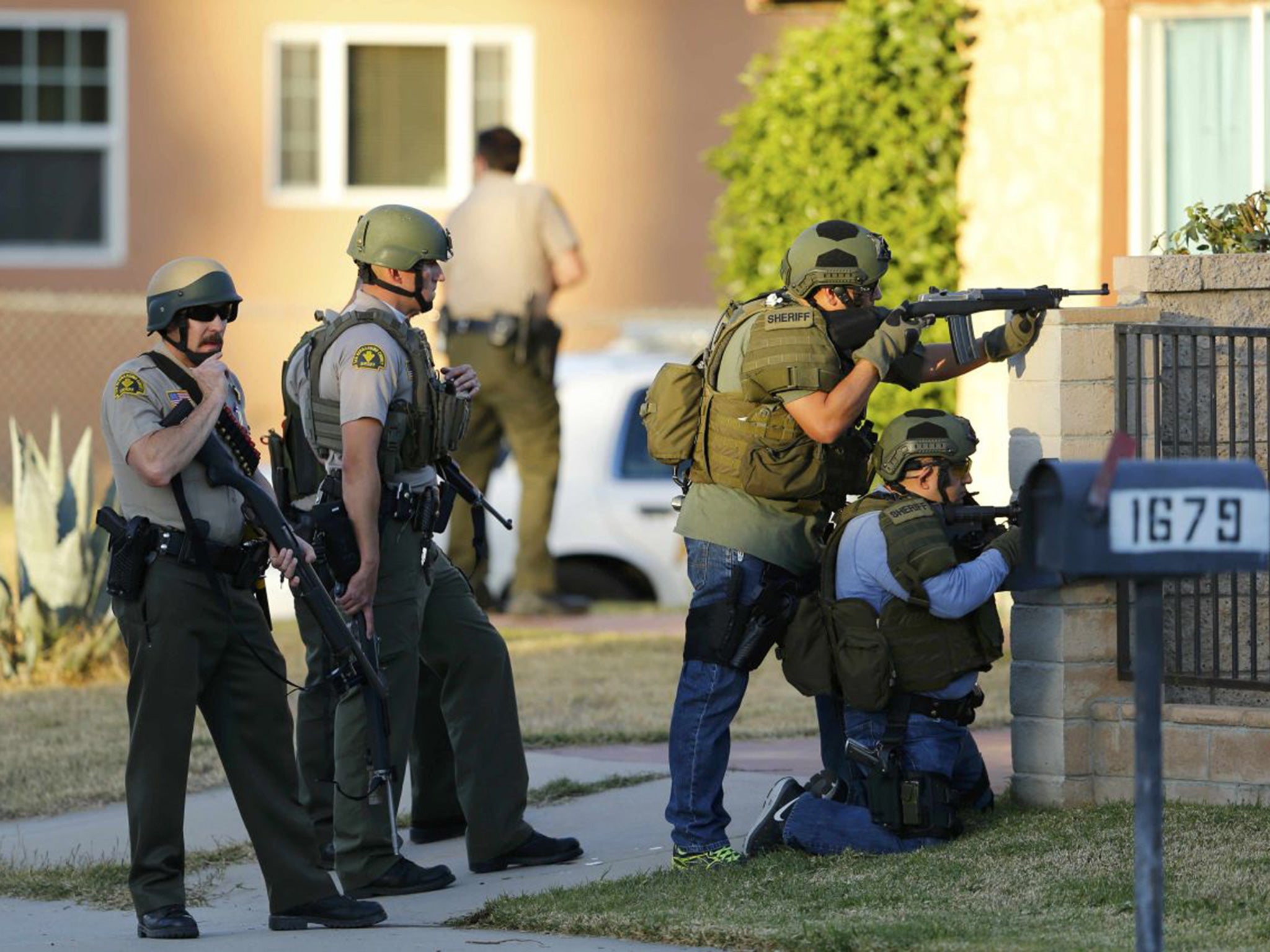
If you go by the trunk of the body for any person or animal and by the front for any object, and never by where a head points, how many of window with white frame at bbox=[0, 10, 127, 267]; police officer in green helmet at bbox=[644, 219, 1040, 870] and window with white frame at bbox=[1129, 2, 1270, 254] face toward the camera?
2

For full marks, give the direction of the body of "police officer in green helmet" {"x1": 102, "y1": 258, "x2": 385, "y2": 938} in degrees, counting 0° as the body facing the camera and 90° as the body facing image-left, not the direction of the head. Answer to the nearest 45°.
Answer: approximately 315°

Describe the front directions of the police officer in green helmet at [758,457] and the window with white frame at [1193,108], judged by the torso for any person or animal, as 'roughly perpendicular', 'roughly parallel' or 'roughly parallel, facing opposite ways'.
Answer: roughly perpendicular

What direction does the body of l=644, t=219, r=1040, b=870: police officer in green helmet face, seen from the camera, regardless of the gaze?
to the viewer's right

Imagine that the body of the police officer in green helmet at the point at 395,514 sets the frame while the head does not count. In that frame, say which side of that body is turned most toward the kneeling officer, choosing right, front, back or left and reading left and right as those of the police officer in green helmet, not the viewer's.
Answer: front

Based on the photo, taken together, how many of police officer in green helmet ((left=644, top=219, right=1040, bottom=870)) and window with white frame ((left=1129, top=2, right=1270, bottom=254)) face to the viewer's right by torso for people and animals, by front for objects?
1

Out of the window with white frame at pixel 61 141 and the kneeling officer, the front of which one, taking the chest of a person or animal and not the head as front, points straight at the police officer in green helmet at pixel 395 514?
the window with white frame

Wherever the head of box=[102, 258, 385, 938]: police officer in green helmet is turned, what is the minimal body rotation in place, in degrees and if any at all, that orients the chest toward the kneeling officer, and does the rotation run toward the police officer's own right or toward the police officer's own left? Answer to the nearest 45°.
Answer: approximately 45° to the police officer's own left

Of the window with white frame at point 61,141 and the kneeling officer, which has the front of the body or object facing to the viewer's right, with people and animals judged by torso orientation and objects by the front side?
the kneeling officer

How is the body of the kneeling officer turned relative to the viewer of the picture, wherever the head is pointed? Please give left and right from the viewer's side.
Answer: facing to the right of the viewer

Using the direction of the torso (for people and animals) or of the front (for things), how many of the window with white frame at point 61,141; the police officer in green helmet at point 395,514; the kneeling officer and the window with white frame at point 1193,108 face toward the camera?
2

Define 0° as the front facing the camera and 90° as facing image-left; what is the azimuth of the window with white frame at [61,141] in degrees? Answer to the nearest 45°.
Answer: approximately 0°

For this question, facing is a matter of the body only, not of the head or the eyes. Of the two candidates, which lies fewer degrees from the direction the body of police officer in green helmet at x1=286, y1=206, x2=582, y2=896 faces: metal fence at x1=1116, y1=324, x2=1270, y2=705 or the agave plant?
the metal fence
